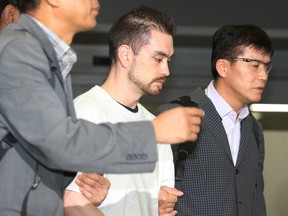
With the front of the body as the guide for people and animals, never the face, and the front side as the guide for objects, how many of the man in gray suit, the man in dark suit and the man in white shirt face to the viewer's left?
0

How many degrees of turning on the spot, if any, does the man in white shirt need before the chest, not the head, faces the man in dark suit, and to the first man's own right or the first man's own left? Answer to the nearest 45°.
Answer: approximately 90° to the first man's own left

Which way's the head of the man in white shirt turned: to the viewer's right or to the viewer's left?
to the viewer's right

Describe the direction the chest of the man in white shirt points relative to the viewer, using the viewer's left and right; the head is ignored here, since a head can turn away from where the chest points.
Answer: facing the viewer and to the right of the viewer

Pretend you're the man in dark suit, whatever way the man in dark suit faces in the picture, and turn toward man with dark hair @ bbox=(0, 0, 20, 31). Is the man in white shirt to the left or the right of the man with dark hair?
left

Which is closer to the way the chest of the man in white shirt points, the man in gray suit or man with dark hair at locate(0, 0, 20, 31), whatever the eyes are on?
the man in gray suit

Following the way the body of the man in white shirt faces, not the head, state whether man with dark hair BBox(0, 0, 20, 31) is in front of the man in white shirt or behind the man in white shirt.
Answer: behind

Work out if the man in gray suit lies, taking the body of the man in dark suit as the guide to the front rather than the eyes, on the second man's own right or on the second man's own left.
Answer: on the second man's own right

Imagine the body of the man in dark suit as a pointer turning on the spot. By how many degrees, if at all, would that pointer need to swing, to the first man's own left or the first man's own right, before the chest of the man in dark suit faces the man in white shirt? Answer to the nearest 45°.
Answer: approximately 90° to the first man's own right

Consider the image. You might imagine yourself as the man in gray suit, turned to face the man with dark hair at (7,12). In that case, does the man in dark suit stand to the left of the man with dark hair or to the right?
right

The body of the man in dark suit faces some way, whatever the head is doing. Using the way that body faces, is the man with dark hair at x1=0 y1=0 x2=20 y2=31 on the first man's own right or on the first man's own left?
on the first man's own right

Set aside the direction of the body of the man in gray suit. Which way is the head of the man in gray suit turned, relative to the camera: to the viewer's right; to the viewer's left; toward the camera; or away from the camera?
to the viewer's right

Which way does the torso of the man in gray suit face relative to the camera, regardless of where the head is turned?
to the viewer's right
